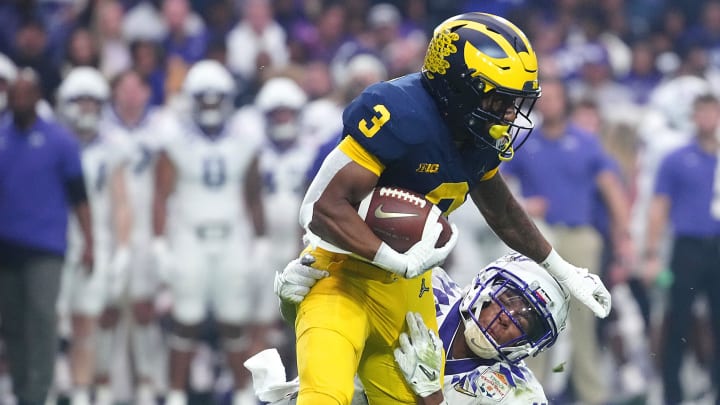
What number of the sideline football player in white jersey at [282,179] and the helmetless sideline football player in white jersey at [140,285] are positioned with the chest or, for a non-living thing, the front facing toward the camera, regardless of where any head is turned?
2

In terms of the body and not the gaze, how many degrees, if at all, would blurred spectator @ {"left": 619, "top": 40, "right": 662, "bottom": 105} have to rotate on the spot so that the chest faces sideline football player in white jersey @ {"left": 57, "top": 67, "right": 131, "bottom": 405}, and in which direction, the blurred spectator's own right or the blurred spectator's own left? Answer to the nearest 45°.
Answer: approximately 45° to the blurred spectator's own right

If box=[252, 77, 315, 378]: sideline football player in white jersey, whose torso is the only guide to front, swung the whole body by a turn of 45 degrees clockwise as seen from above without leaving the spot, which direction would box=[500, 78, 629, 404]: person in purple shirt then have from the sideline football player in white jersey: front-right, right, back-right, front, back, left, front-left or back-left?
back-left

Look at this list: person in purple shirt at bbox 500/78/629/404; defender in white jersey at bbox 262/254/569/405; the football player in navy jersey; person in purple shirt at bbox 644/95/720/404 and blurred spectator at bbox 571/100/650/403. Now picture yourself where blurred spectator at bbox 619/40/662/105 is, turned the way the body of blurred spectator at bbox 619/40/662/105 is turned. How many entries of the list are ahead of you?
5

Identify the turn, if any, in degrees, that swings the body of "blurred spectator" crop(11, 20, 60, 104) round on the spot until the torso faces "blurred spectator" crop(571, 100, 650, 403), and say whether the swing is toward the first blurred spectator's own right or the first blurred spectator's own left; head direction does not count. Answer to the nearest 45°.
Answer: approximately 45° to the first blurred spectator's own left

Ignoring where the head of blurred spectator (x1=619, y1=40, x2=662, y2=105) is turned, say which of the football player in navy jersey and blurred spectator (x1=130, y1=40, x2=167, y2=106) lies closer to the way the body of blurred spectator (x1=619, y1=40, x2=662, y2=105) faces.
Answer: the football player in navy jersey
